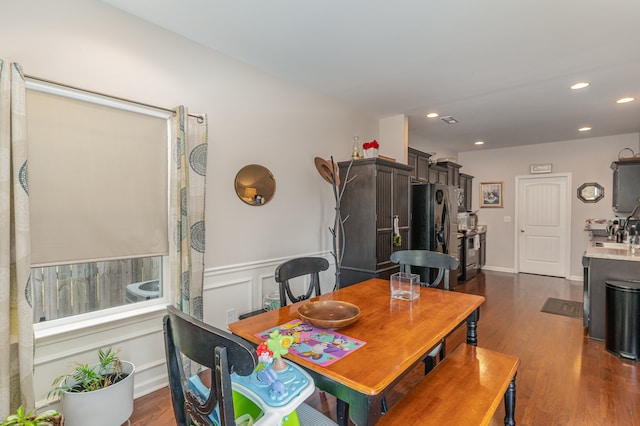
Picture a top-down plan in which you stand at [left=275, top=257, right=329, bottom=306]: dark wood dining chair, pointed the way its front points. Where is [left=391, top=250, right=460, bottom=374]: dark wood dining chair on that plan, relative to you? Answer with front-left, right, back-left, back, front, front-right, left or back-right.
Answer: front-left

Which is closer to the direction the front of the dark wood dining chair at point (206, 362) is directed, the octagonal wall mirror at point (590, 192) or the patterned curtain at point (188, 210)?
the octagonal wall mirror

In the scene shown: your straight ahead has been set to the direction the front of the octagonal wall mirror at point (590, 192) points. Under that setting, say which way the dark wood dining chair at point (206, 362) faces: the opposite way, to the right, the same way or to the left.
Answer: the opposite way

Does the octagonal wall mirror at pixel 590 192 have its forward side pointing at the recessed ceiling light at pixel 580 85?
yes

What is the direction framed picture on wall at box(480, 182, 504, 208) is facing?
toward the camera

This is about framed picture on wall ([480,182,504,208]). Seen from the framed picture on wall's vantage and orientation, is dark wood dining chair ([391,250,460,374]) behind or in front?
in front

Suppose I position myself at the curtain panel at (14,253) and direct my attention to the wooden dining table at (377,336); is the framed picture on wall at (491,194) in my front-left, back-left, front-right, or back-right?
front-left

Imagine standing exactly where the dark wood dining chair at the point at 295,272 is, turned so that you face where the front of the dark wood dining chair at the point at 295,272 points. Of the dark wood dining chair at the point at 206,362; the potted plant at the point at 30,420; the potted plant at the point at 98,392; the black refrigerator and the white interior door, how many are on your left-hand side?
2

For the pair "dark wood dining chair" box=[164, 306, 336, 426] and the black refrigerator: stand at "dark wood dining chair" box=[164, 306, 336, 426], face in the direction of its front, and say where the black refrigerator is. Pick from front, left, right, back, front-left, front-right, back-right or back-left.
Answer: front

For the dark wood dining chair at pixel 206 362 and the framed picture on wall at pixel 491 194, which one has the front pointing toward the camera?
the framed picture on wall

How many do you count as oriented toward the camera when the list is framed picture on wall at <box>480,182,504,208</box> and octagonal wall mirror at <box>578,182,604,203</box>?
2

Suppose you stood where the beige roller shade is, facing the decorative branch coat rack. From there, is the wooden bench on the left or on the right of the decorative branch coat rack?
right

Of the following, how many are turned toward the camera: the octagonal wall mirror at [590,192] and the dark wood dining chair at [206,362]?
1

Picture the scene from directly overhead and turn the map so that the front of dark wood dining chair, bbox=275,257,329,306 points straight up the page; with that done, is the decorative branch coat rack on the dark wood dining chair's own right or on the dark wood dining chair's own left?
on the dark wood dining chair's own left

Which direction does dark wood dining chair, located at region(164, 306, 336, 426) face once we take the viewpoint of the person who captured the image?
facing away from the viewer and to the right of the viewer

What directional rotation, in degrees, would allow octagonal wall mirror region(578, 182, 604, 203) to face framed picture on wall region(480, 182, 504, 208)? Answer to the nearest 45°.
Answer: approximately 90° to its right

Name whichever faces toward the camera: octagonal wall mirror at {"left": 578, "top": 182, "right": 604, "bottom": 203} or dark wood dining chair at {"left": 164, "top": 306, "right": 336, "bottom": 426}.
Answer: the octagonal wall mirror

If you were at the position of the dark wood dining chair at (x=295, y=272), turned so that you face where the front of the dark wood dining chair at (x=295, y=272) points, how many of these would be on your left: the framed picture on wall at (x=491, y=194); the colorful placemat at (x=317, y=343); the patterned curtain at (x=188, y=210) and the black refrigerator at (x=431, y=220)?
2

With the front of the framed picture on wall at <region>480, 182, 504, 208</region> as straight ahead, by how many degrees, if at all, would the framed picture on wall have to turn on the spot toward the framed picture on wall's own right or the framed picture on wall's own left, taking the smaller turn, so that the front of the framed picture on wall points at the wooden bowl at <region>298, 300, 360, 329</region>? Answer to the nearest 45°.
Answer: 0° — it already faces it

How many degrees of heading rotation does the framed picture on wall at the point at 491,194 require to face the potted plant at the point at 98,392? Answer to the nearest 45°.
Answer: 0° — it already faces it

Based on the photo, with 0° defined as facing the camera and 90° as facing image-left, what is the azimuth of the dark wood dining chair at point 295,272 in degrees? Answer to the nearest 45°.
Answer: approximately 315°

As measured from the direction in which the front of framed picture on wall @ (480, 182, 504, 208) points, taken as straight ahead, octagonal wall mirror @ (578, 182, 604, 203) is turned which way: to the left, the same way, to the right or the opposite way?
the same way

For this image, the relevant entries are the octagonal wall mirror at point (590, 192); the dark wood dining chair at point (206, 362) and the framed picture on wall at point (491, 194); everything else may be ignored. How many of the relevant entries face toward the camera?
2
